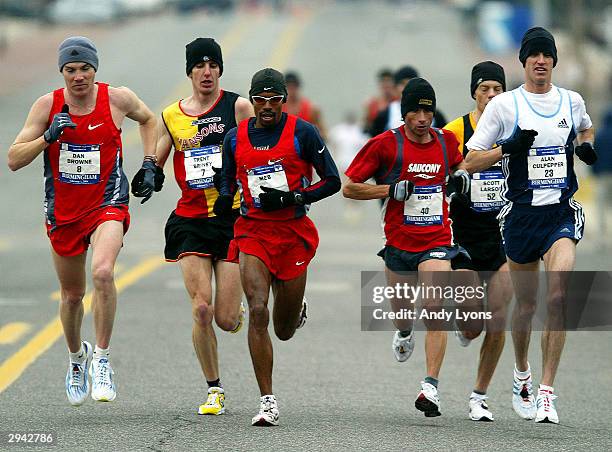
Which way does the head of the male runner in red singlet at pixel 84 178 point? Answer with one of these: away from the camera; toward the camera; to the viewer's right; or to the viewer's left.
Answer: toward the camera

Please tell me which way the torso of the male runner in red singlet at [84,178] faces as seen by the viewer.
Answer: toward the camera

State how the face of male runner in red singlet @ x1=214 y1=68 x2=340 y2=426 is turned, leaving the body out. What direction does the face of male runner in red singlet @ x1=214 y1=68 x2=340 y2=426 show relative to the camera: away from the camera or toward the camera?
toward the camera

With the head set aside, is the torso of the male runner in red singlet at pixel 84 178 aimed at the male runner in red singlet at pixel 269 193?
no

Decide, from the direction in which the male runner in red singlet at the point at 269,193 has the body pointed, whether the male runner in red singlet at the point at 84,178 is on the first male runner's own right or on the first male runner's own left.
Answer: on the first male runner's own right

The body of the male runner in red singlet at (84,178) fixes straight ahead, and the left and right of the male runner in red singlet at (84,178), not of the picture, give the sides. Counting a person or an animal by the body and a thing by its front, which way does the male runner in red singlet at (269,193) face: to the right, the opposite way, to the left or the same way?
the same way

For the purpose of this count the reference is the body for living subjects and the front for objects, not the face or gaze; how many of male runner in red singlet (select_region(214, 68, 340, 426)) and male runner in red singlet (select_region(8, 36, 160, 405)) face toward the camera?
2
